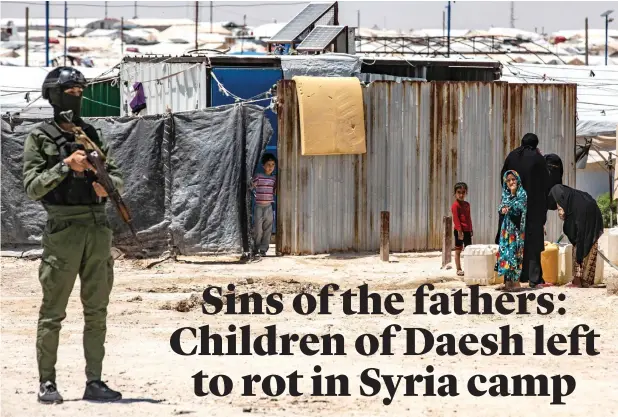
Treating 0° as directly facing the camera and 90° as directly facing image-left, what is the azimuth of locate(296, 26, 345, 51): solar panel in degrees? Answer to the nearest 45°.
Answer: approximately 45°

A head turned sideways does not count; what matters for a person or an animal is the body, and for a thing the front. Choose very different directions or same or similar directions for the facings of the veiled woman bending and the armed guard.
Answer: very different directions

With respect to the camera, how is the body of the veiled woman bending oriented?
to the viewer's left

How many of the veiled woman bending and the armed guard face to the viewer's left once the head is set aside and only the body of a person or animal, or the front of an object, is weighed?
1

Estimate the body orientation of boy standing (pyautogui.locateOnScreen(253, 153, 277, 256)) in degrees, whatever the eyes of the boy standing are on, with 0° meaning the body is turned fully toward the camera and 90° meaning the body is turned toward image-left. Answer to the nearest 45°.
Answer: approximately 0°

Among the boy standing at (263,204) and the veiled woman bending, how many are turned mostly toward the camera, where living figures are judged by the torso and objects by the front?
1

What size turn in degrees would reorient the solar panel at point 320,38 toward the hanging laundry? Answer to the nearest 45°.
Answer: approximately 45° to its right

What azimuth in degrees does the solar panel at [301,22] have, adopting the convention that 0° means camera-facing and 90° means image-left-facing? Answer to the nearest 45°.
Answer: approximately 45°
